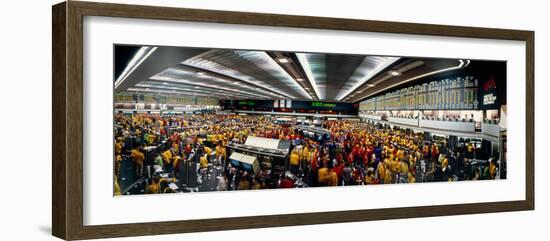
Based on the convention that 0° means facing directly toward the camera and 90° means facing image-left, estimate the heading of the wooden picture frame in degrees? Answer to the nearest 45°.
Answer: approximately 315°
